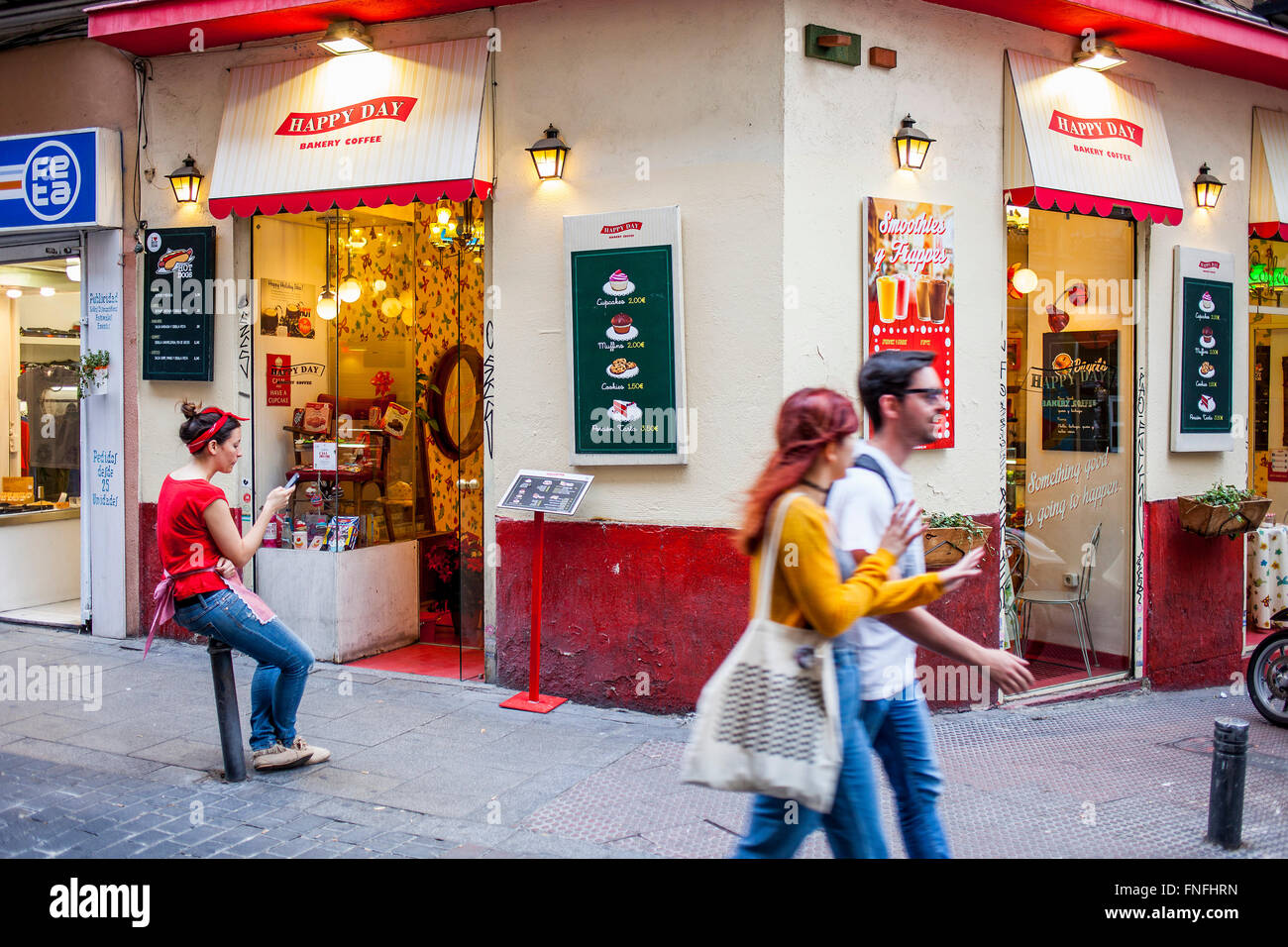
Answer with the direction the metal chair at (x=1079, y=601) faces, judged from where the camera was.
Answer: facing to the left of the viewer

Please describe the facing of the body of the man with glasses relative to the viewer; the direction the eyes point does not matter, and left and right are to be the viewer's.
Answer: facing to the right of the viewer

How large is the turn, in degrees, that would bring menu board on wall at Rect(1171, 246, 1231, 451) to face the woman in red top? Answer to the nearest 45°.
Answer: approximately 90° to its right

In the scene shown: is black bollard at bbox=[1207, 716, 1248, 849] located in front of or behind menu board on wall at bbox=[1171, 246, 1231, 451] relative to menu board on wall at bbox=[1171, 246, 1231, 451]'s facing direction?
in front

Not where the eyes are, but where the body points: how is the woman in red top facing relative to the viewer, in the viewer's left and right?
facing to the right of the viewer

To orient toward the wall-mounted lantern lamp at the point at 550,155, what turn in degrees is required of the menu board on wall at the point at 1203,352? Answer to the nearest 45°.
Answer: approximately 90° to its right

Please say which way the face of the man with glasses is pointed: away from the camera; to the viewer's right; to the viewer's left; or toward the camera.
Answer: to the viewer's right

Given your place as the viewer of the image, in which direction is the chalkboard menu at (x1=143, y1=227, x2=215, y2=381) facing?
facing the viewer and to the left of the viewer

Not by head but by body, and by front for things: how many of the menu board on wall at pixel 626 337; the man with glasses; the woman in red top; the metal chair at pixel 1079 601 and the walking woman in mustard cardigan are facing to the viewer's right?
3

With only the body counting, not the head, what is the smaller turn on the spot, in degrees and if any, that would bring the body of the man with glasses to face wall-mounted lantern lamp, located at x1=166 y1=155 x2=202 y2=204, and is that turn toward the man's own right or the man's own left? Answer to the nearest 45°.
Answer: approximately 135° to the man's own left

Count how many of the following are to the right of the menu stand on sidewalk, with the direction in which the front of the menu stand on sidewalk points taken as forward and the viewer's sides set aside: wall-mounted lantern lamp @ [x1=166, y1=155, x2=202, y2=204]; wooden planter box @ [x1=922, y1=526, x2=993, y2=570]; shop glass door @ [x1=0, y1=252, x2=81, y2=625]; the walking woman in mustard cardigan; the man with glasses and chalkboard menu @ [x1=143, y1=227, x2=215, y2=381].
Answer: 3
